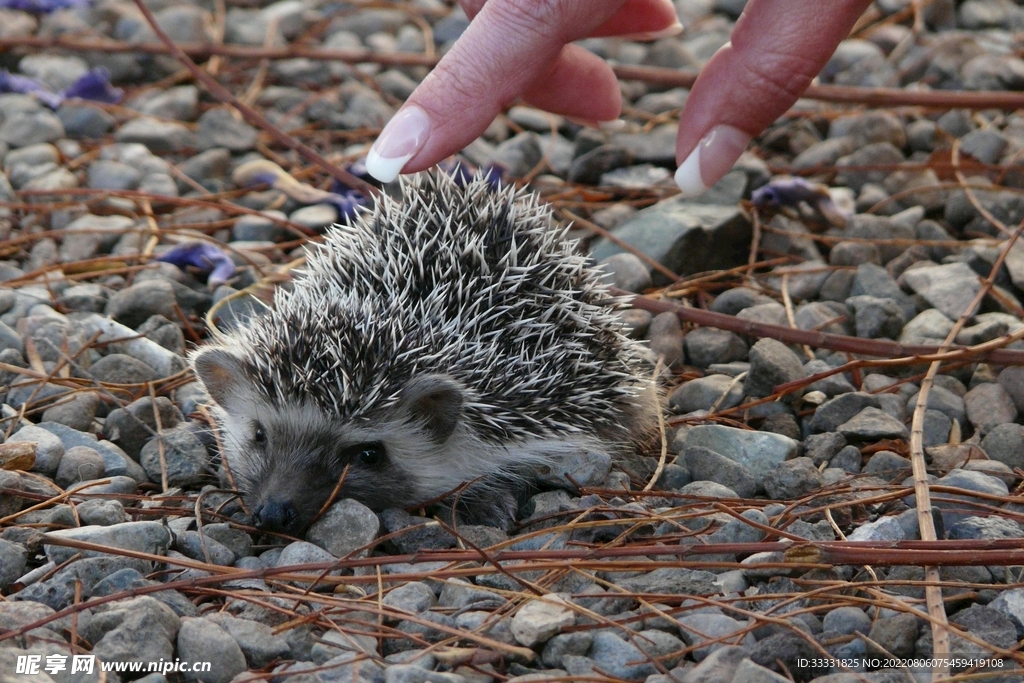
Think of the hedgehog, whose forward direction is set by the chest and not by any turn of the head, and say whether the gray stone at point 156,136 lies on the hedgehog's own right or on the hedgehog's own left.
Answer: on the hedgehog's own right

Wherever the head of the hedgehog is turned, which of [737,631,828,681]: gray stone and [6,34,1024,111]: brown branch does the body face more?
the gray stone

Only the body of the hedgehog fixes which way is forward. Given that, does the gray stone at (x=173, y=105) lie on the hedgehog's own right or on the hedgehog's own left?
on the hedgehog's own right

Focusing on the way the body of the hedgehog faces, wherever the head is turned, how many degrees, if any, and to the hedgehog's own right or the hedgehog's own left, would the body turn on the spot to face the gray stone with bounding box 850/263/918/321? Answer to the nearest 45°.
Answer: approximately 180°

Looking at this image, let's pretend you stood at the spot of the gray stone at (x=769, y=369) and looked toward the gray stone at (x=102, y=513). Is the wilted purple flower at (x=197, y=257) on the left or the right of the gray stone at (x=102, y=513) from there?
right

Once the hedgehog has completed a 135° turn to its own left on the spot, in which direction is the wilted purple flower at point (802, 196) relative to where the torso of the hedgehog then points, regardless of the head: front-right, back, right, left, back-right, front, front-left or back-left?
front-left

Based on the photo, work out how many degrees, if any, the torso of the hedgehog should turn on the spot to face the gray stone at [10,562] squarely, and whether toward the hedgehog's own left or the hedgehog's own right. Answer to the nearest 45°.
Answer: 0° — it already faces it

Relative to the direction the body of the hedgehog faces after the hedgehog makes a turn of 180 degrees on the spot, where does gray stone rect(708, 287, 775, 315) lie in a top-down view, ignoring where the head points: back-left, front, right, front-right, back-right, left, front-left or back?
front

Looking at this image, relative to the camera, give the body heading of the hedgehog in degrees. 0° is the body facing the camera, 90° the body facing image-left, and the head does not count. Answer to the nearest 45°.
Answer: approximately 45°

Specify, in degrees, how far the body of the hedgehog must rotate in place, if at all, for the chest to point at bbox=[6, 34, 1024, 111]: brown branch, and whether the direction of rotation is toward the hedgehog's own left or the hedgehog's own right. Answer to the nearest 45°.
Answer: approximately 135° to the hedgehog's own right

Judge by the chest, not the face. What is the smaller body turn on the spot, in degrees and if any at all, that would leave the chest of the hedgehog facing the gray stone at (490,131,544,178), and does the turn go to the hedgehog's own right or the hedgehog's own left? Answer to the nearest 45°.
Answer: approximately 135° to the hedgehog's own right

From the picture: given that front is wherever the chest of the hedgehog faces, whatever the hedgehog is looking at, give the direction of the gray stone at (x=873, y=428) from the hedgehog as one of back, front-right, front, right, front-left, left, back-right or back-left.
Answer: back-left

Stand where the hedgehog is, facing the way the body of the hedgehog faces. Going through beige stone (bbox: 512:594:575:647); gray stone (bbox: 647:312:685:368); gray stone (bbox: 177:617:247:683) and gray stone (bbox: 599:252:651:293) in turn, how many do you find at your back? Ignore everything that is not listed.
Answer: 2
